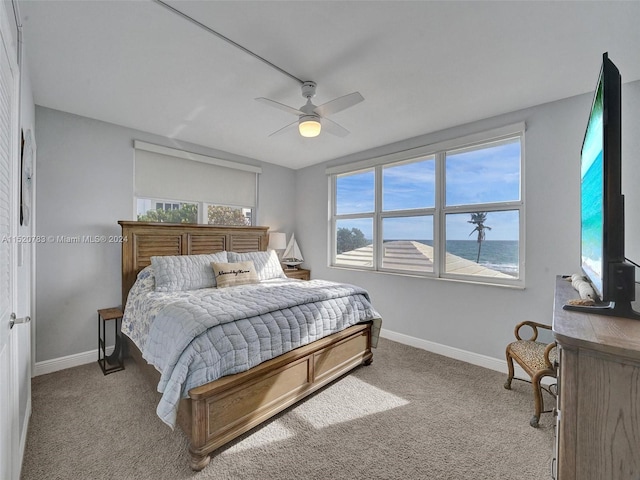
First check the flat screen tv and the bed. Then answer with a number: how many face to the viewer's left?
1

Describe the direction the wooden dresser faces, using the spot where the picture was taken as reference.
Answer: facing to the left of the viewer

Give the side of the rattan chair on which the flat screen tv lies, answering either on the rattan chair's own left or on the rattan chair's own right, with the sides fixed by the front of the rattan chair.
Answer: on the rattan chair's own left

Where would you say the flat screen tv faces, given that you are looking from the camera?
facing to the left of the viewer

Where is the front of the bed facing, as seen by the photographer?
facing the viewer and to the right of the viewer

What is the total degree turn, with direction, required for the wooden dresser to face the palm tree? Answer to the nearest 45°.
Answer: approximately 90° to its right

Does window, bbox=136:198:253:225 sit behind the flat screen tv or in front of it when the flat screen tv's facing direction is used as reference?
in front

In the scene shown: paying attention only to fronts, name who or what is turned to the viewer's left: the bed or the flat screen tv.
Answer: the flat screen tv

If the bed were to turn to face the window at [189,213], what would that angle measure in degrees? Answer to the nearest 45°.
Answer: approximately 135° to its left

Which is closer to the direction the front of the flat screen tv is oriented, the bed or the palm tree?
the bed

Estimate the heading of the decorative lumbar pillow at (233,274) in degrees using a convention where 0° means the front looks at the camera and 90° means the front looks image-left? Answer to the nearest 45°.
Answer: approximately 315°
